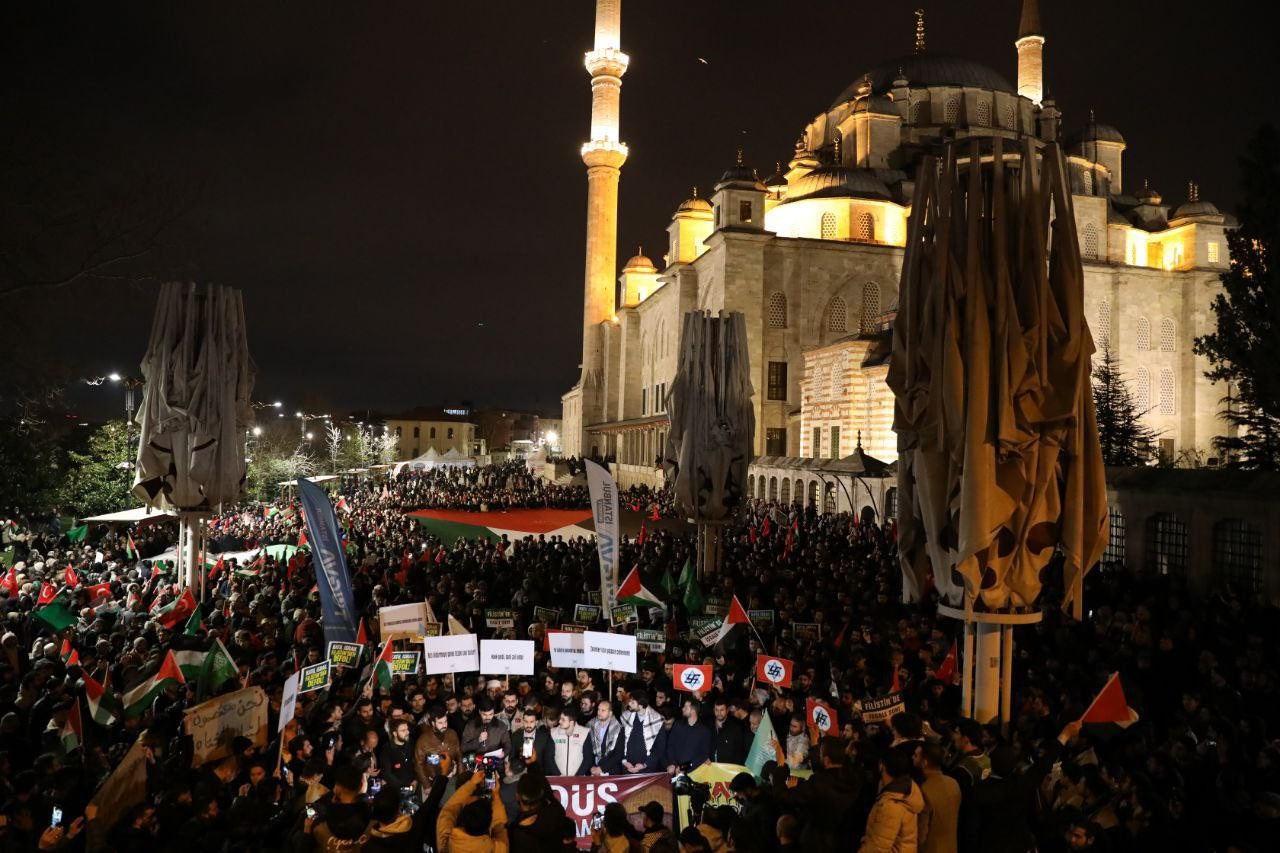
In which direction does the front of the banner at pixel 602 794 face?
toward the camera

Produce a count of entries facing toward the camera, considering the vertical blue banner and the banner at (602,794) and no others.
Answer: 2

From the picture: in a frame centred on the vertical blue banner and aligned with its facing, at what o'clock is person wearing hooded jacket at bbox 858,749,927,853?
The person wearing hooded jacket is roughly at 11 o'clock from the vertical blue banner.

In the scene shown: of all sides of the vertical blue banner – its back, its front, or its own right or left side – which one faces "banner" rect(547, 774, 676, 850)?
front

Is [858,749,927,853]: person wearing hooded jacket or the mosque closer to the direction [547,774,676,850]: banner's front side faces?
the person wearing hooded jacket

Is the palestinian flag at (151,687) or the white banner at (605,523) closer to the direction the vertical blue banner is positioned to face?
the palestinian flag

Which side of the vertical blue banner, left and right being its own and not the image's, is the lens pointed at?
front

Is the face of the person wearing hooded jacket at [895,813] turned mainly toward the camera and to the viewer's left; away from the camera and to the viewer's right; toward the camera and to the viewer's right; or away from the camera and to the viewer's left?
away from the camera and to the viewer's left

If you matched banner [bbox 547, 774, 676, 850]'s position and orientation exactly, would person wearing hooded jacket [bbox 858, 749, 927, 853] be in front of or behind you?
in front
